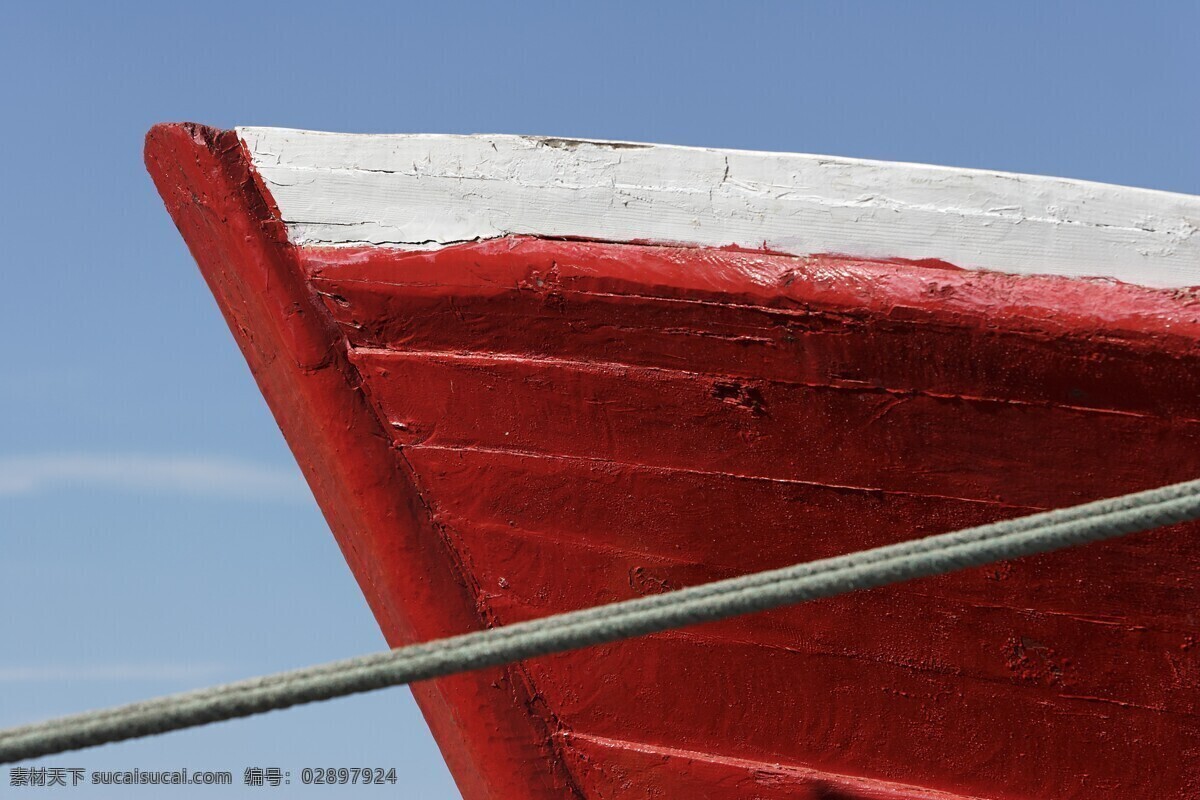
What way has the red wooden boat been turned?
to the viewer's left
